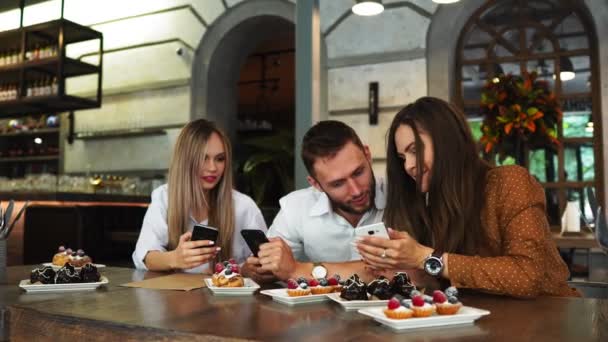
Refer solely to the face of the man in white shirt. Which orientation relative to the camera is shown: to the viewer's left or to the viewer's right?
to the viewer's right

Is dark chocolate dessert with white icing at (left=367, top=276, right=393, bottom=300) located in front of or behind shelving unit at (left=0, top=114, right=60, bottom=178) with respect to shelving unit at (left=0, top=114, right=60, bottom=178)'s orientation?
in front

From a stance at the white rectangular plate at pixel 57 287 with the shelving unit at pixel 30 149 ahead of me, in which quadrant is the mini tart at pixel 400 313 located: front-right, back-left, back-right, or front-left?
back-right

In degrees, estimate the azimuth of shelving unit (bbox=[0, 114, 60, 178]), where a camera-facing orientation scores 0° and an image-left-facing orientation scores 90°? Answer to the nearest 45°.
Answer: approximately 315°

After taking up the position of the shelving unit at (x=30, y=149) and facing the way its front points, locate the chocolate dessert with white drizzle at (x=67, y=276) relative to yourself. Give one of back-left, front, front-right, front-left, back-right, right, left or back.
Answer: front-right
